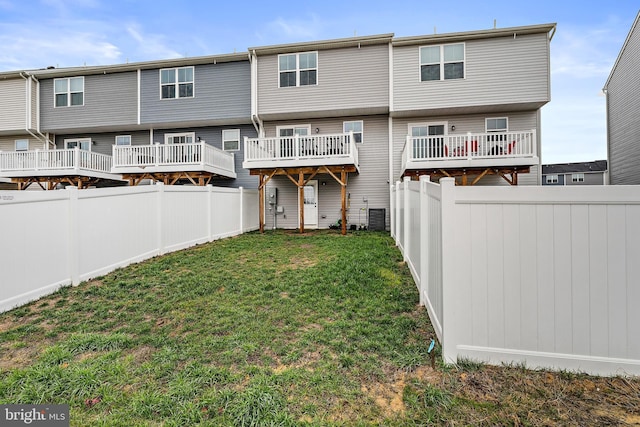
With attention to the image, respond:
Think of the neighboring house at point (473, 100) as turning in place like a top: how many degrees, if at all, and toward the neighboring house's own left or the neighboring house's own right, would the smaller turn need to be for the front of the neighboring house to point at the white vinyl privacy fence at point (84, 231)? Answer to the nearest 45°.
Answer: approximately 135° to the neighboring house's own left

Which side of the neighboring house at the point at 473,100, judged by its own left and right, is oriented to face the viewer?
back

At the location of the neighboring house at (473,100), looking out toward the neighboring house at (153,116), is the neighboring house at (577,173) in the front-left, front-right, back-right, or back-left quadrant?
back-right

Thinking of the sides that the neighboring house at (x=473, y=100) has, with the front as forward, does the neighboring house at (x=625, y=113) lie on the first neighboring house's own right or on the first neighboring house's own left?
on the first neighboring house's own right

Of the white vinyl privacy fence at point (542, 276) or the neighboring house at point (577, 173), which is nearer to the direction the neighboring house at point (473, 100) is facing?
the neighboring house

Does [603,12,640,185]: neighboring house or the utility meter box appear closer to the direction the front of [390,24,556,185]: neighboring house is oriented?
the neighboring house

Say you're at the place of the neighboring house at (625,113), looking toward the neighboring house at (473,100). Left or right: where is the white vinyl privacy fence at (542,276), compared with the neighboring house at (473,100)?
left
